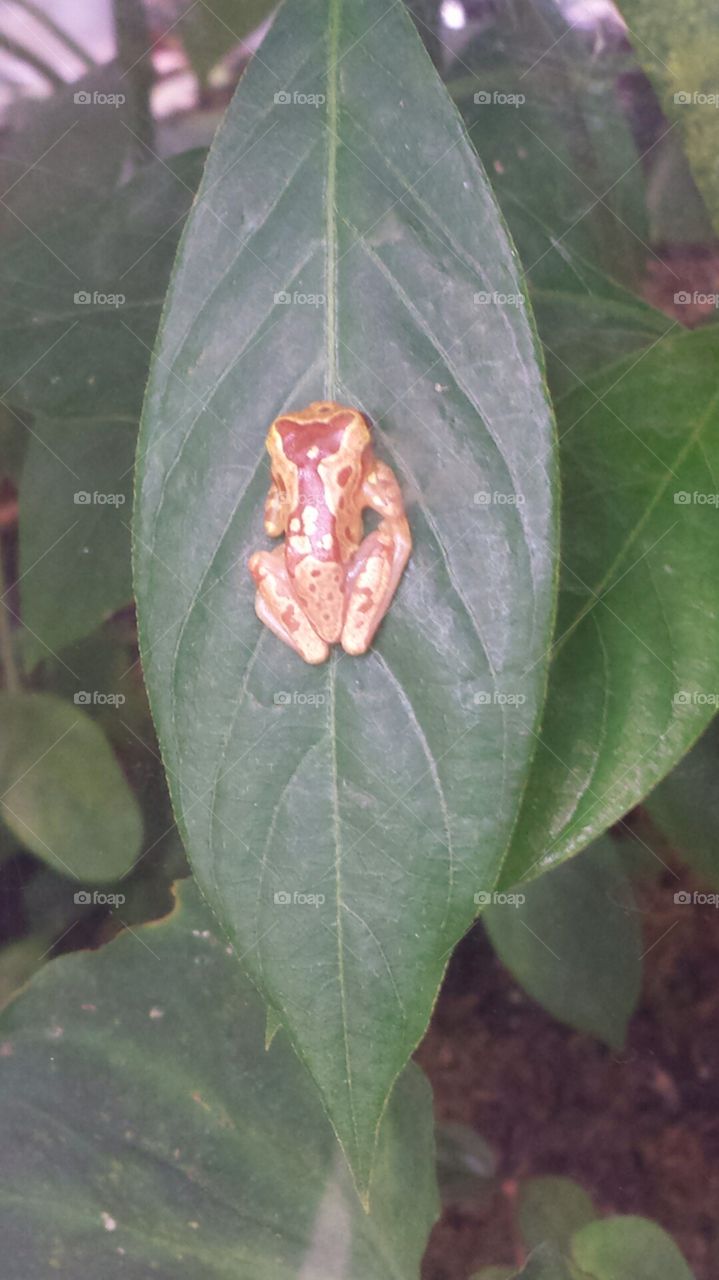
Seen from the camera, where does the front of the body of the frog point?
away from the camera
